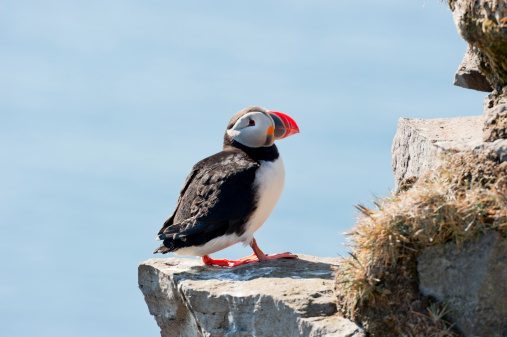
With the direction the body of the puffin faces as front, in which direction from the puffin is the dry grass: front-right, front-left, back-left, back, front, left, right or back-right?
front-right

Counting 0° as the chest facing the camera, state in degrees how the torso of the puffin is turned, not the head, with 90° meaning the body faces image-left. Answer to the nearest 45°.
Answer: approximately 270°
